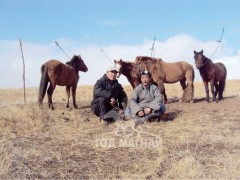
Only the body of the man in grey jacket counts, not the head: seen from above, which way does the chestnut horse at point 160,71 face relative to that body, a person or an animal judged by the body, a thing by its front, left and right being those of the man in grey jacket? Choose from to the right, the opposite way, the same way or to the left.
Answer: to the right

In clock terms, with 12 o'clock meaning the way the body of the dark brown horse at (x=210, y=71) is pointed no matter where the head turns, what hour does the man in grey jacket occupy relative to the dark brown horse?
The man in grey jacket is roughly at 11 o'clock from the dark brown horse.

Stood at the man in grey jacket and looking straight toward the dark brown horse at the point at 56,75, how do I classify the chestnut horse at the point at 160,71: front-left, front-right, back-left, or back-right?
front-right

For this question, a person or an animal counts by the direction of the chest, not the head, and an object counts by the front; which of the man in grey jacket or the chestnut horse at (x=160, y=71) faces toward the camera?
the man in grey jacket

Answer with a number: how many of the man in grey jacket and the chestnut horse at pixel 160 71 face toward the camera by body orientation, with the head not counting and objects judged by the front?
1

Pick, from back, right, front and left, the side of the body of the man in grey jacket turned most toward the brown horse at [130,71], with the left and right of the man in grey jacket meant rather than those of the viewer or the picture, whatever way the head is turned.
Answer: back

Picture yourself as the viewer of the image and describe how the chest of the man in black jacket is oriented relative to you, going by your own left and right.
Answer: facing the viewer and to the right of the viewer

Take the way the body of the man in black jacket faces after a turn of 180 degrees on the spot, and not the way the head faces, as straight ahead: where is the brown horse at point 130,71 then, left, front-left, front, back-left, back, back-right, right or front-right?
front-right

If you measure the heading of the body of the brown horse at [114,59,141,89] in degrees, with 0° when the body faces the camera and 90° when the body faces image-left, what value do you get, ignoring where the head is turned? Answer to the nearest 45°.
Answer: approximately 45°

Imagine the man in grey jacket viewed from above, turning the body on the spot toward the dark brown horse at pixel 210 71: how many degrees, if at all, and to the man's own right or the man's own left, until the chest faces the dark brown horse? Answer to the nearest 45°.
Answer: approximately 135° to the man's own left

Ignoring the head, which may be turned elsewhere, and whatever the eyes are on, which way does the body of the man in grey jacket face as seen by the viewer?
toward the camera

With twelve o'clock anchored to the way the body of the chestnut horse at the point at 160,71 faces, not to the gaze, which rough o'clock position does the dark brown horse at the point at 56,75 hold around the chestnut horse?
The dark brown horse is roughly at 11 o'clock from the chestnut horse.

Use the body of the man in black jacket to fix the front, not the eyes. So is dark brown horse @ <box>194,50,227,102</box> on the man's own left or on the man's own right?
on the man's own left

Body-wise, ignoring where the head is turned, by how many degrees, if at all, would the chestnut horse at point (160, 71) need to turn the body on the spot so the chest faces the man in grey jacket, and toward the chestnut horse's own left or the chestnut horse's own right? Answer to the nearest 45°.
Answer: approximately 90° to the chestnut horse's own left
